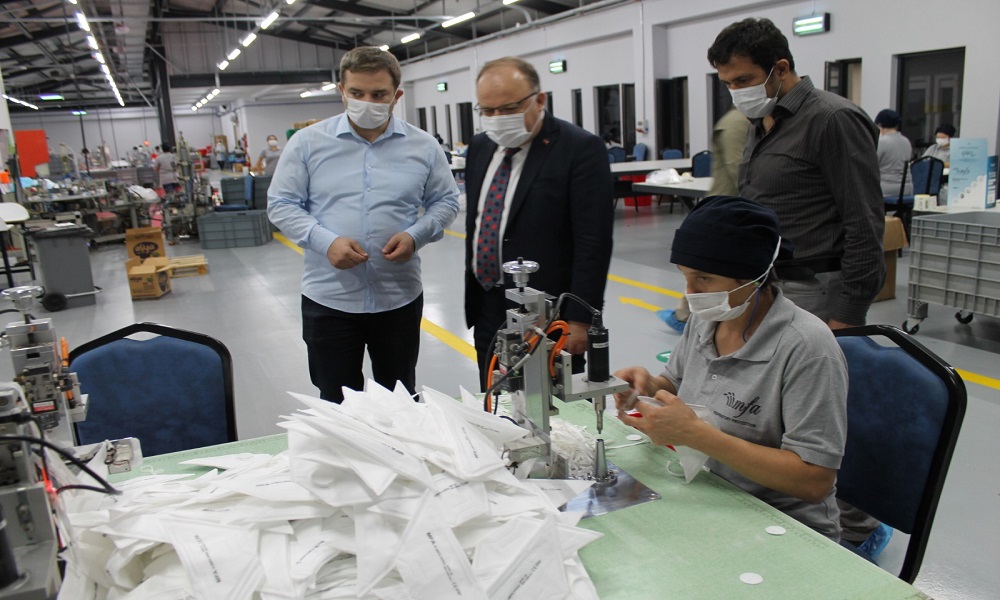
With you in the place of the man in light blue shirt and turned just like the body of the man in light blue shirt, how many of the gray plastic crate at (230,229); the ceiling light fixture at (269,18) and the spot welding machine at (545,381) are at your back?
2

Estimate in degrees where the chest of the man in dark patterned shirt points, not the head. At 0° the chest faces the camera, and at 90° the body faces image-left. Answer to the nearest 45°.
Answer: approximately 45°

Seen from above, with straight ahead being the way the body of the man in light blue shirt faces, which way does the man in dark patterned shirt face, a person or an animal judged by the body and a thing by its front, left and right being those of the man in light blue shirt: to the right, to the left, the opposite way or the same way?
to the right

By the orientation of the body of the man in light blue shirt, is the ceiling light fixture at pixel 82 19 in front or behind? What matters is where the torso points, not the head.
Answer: behind

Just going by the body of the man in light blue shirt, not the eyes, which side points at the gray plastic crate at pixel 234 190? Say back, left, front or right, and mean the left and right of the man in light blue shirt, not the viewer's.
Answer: back

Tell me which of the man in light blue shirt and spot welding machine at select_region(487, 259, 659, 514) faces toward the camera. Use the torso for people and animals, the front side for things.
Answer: the man in light blue shirt

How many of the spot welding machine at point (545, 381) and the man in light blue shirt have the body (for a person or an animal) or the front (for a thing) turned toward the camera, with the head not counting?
1

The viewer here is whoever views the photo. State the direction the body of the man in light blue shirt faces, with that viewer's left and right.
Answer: facing the viewer

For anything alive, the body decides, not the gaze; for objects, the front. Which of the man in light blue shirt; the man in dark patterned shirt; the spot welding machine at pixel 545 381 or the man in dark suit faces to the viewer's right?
the spot welding machine

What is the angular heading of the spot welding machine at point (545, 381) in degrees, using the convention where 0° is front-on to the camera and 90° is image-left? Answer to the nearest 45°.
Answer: approximately 270°

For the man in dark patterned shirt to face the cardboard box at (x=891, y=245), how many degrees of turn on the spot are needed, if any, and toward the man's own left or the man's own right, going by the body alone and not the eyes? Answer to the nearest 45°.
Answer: approximately 135° to the man's own right

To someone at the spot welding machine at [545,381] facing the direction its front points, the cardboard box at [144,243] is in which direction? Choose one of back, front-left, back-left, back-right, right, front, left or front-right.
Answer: back-left

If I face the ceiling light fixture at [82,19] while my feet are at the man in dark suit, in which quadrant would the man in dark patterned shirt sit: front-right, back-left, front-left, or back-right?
back-right

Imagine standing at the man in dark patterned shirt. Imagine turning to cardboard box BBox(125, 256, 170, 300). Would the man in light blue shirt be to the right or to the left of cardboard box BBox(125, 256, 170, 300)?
left

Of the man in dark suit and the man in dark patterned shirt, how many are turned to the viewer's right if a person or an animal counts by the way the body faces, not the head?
0
